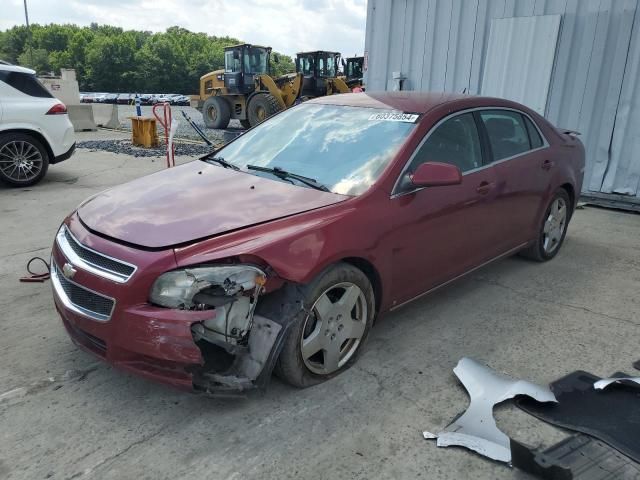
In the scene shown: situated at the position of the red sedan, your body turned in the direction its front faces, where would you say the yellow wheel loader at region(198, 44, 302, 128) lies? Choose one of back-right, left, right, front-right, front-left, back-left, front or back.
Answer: back-right

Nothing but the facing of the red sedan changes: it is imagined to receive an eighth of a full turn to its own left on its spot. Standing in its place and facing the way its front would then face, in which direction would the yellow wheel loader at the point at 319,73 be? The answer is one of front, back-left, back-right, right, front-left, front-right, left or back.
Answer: back

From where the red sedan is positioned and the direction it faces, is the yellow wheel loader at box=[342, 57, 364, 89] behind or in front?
behind

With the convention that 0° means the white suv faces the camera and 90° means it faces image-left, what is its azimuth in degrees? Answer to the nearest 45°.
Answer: approximately 90°
